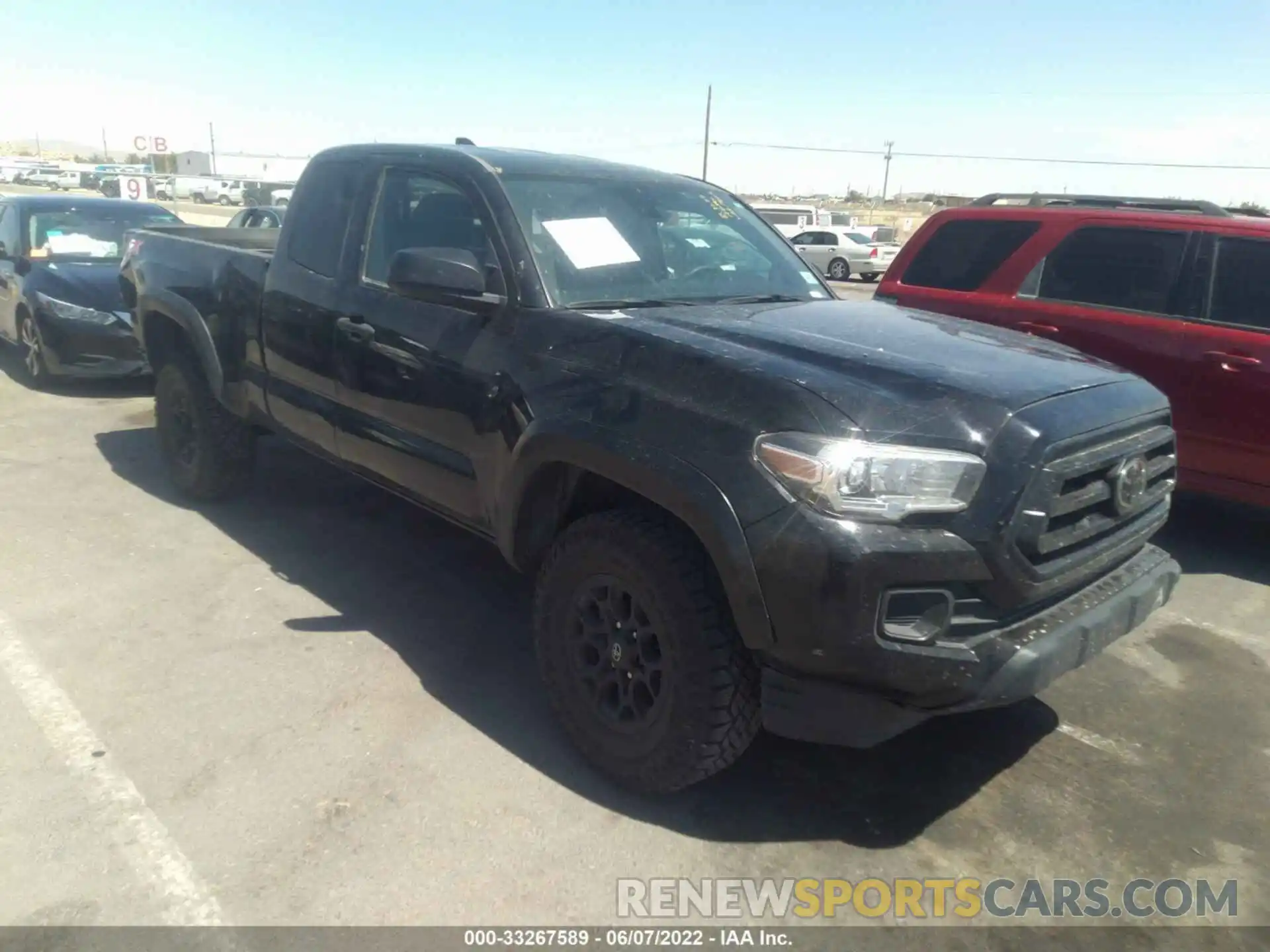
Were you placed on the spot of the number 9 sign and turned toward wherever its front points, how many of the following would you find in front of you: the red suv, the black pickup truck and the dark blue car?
3

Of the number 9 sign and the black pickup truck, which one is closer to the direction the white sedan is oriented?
the number 9 sign

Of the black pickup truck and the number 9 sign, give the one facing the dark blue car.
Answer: the number 9 sign

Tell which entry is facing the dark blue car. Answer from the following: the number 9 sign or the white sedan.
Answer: the number 9 sign

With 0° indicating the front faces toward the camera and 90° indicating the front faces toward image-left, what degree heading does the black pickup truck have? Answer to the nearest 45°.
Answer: approximately 315°

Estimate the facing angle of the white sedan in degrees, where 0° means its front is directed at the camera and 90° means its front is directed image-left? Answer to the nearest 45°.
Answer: approximately 135°

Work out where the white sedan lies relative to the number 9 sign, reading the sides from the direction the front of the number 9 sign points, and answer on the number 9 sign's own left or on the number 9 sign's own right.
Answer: on the number 9 sign's own left

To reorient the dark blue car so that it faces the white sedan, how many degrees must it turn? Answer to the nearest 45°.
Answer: approximately 90° to its left

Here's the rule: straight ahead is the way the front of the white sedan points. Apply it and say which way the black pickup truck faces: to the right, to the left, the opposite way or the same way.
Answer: the opposite way

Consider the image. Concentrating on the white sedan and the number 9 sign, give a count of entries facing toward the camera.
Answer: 1

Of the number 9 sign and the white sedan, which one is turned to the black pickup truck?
the number 9 sign

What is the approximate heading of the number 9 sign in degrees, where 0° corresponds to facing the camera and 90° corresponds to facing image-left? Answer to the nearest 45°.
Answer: approximately 0°
